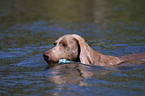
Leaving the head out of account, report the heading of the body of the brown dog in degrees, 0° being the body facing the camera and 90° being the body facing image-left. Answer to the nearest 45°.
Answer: approximately 90°
